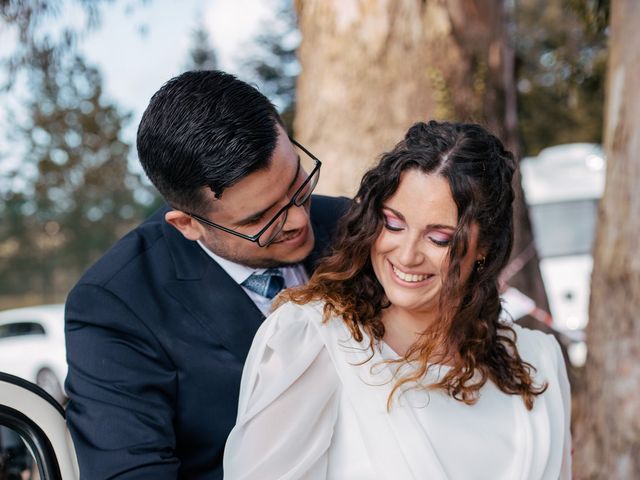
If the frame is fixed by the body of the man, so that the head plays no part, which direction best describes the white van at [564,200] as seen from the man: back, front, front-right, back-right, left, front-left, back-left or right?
left

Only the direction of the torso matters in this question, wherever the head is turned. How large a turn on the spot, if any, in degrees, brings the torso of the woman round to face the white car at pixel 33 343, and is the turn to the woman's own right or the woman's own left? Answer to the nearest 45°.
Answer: approximately 135° to the woman's own right

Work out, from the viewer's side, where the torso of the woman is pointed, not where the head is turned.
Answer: toward the camera

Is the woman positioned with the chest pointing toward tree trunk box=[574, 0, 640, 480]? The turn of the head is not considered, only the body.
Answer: no

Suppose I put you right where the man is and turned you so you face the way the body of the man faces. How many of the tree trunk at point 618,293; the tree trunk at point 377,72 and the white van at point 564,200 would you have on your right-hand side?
0

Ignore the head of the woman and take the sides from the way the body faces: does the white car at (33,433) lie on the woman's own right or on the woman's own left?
on the woman's own right

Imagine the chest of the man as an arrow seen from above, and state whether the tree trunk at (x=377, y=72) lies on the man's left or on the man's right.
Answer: on the man's left

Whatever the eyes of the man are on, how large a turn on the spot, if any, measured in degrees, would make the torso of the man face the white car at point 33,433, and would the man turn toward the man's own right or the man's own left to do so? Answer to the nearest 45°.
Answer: approximately 135° to the man's own right

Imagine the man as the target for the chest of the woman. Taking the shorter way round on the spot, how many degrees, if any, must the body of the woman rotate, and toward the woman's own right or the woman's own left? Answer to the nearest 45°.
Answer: approximately 90° to the woman's own right

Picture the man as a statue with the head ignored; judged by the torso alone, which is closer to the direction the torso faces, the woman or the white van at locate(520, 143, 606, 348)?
the woman

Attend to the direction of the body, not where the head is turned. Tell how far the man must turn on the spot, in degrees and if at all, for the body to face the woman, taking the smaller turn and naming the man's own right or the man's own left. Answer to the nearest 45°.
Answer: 0° — they already face them

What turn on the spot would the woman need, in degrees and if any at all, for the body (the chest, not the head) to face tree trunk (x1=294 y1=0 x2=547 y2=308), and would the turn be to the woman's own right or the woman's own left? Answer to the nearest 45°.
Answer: approximately 180°

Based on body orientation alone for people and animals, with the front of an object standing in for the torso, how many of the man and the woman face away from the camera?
0
